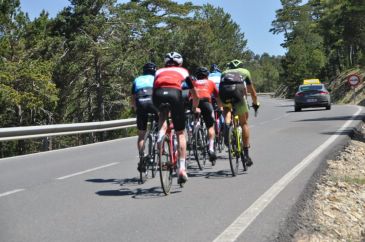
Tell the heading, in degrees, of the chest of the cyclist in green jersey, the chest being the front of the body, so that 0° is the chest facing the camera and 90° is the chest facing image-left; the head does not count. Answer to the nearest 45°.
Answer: approximately 180°

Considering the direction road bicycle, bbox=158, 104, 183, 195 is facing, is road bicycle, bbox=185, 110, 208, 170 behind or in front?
in front

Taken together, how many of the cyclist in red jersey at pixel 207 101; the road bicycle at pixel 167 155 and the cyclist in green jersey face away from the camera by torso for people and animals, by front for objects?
3

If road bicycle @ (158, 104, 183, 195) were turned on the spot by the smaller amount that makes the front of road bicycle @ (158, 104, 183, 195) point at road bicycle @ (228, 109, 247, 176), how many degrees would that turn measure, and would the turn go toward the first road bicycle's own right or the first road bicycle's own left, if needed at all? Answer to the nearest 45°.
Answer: approximately 45° to the first road bicycle's own right

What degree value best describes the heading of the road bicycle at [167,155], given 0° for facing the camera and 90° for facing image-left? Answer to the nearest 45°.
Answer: approximately 180°

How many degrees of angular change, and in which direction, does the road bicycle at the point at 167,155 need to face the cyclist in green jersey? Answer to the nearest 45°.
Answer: approximately 45° to its right

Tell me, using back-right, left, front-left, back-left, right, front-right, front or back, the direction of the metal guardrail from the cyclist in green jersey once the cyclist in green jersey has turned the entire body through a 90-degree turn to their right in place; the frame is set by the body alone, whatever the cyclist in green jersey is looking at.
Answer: back-left

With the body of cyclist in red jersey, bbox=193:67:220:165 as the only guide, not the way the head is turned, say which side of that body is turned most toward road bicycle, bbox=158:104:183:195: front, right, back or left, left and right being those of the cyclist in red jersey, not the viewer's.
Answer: back

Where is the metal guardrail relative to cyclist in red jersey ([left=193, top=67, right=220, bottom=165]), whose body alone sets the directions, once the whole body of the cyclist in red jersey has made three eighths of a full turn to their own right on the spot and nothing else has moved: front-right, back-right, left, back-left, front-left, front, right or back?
back

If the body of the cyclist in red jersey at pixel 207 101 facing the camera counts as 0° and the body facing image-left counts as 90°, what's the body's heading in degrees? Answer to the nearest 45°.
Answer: approximately 180°

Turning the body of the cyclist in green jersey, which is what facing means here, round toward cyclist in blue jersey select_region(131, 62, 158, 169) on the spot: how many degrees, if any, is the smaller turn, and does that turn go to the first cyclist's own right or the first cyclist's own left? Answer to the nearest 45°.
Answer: approximately 135° to the first cyclist's own left
